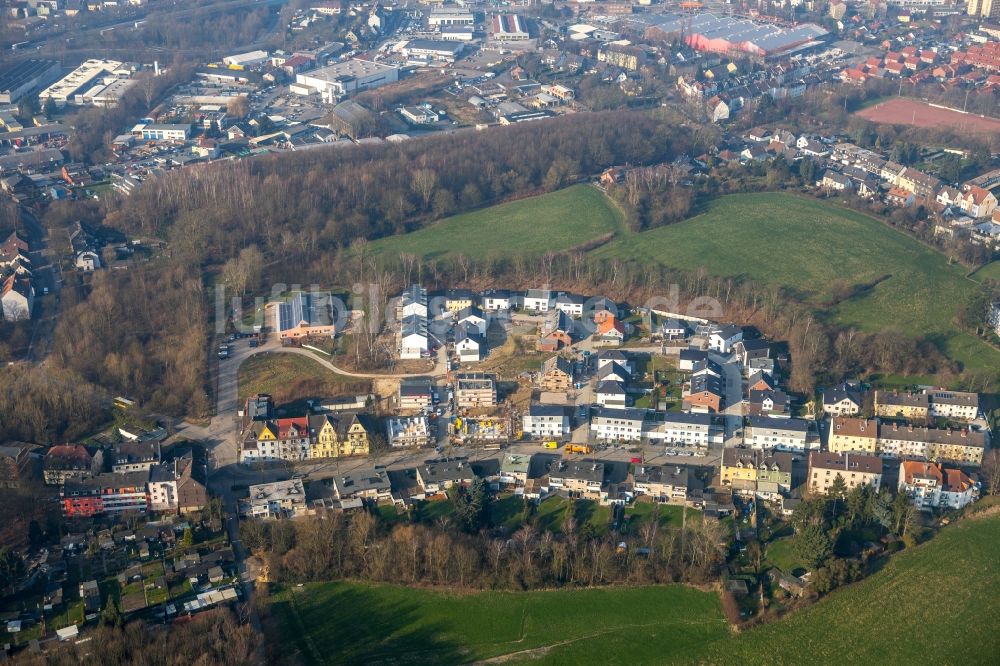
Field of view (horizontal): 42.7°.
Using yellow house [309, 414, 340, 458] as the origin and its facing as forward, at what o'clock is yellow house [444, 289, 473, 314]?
yellow house [444, 289, 473, 314] is roughly at 7 o'clock from yellow house [309, 414, 340, 458].

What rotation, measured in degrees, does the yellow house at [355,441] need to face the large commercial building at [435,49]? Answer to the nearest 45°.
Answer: approximately 180°

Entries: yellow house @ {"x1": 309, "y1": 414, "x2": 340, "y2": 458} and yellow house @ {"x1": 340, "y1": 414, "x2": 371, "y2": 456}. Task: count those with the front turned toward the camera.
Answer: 2

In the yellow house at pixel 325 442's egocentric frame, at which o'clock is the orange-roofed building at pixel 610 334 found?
The orange-roofed building is roughly at 8 o'clock from the yellow house.

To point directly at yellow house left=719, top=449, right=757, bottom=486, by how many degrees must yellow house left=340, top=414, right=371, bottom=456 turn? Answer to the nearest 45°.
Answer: approximately 90° to its left

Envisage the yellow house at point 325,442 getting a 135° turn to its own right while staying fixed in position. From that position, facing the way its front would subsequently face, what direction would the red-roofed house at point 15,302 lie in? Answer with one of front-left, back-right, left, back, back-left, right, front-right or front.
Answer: front

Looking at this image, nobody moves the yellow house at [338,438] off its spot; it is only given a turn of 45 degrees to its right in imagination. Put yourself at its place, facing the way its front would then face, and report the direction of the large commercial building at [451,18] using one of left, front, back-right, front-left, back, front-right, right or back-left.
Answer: back-right

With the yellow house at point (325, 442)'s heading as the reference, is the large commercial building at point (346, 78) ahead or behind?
behind

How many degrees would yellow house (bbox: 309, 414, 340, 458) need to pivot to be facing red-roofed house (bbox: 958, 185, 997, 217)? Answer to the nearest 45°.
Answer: approximately 135° to its left

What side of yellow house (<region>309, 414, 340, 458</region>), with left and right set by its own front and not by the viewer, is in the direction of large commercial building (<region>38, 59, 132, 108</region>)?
back

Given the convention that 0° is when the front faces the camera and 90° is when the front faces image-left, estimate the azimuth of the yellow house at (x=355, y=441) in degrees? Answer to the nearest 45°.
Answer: approximately 0°

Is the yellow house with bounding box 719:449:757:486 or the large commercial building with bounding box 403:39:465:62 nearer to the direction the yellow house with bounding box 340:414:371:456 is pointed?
the yellow house

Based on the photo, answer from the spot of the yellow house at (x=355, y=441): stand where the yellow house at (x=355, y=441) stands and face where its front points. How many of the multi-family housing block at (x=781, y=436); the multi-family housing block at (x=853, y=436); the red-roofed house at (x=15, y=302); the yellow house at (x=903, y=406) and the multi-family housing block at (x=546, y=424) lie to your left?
4

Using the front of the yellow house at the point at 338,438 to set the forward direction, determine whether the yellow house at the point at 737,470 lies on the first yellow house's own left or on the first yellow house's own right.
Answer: on the first yellow house's own left
